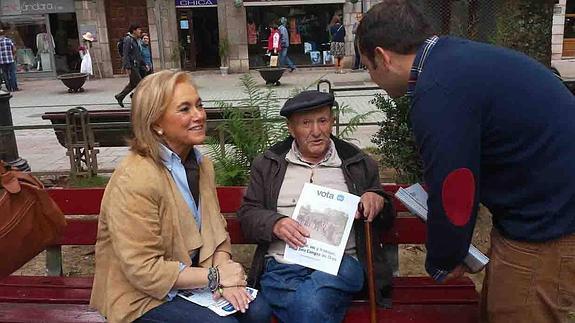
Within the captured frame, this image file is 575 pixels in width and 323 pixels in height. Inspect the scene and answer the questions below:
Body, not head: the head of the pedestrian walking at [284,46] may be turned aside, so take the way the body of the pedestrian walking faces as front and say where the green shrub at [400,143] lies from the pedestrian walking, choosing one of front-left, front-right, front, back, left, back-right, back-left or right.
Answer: left

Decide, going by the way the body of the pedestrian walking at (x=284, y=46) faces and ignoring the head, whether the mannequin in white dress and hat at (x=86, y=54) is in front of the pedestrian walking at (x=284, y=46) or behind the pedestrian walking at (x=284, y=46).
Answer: in front

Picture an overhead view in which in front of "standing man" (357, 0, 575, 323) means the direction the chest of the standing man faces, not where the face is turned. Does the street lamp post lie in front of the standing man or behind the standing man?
in front

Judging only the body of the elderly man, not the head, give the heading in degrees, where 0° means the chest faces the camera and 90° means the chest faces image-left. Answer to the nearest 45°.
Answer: approximately 0°

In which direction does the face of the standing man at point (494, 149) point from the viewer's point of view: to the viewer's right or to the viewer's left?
to the viewer's left

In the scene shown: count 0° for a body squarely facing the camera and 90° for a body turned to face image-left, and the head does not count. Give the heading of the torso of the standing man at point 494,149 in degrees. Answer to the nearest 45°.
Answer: approximately 135°

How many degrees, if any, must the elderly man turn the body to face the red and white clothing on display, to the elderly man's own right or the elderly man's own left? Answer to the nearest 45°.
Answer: approximately 180°

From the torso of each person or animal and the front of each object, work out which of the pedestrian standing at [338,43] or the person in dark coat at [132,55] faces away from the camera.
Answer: the pedestrian standing
